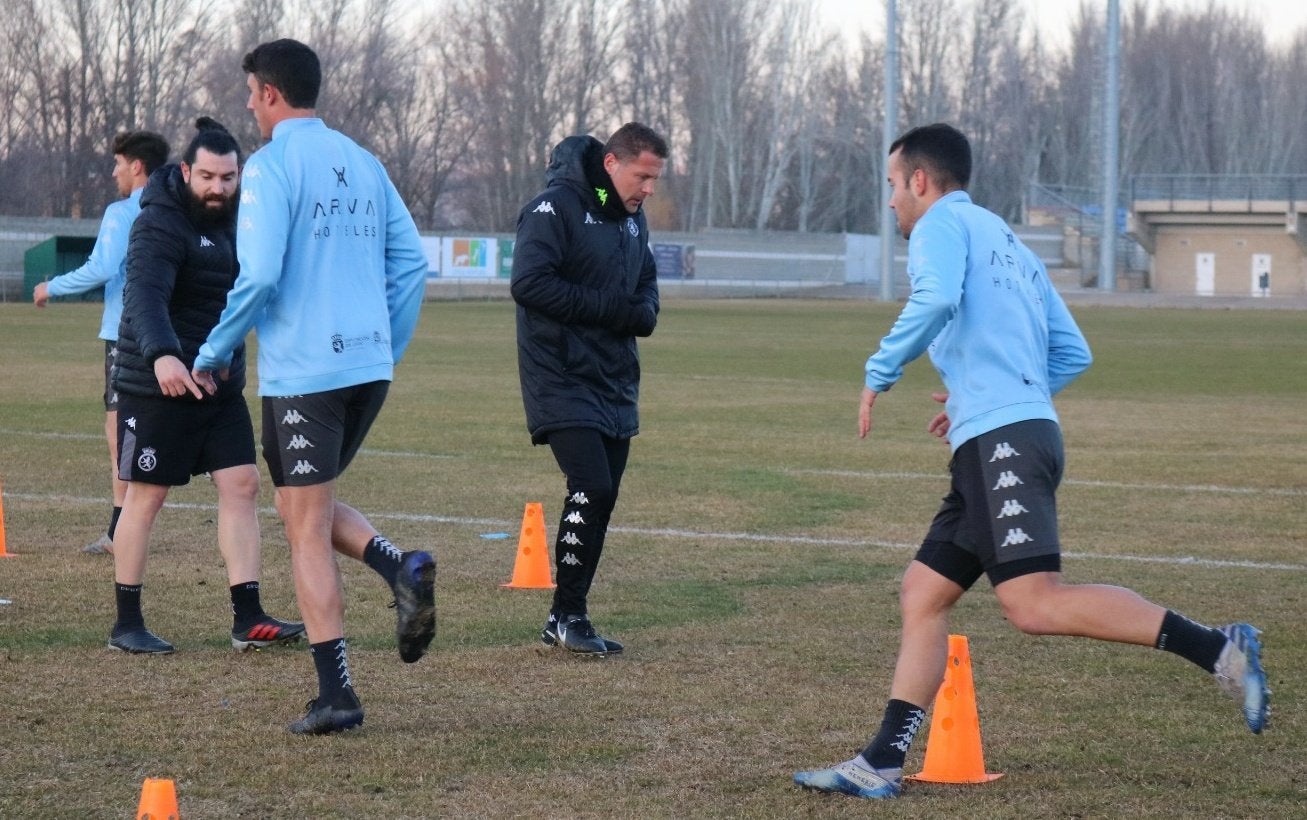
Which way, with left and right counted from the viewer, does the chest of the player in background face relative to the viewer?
facing to the left of the viewer

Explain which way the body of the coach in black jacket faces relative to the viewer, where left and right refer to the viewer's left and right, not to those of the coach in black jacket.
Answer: facing the viewer and to the right of the viewer

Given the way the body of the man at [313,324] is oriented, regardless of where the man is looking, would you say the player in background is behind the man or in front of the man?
in front

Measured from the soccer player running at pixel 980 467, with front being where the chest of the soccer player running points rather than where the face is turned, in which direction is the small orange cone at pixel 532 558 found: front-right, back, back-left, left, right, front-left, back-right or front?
front

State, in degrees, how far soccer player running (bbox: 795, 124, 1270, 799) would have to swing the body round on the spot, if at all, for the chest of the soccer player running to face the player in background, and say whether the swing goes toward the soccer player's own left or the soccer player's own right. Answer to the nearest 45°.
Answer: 0° — they already face them

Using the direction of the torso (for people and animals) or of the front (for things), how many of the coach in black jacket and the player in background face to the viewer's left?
1

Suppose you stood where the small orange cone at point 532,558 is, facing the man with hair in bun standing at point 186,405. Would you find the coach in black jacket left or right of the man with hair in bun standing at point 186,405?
left

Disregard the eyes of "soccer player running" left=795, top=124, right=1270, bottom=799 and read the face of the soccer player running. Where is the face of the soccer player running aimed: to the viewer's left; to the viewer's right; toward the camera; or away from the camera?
to the viewer's left

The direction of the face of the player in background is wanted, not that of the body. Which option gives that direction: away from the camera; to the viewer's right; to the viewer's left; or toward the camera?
to the viewer's left

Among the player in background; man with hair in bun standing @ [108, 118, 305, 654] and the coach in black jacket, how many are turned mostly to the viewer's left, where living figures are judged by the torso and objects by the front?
1

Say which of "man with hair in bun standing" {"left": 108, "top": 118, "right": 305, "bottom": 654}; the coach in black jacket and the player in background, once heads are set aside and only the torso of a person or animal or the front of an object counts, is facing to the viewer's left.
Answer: the player in background
